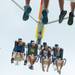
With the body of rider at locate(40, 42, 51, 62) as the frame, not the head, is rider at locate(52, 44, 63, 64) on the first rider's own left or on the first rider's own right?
on the first rider's own left

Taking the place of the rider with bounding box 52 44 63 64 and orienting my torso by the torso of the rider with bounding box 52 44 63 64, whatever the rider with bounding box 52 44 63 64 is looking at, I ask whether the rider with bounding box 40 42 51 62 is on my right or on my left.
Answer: on my right

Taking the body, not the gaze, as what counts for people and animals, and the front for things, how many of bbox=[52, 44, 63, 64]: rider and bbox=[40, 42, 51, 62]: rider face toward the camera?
2

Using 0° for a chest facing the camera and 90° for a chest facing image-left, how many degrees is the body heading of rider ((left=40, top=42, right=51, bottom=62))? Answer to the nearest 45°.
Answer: approximately 0°
